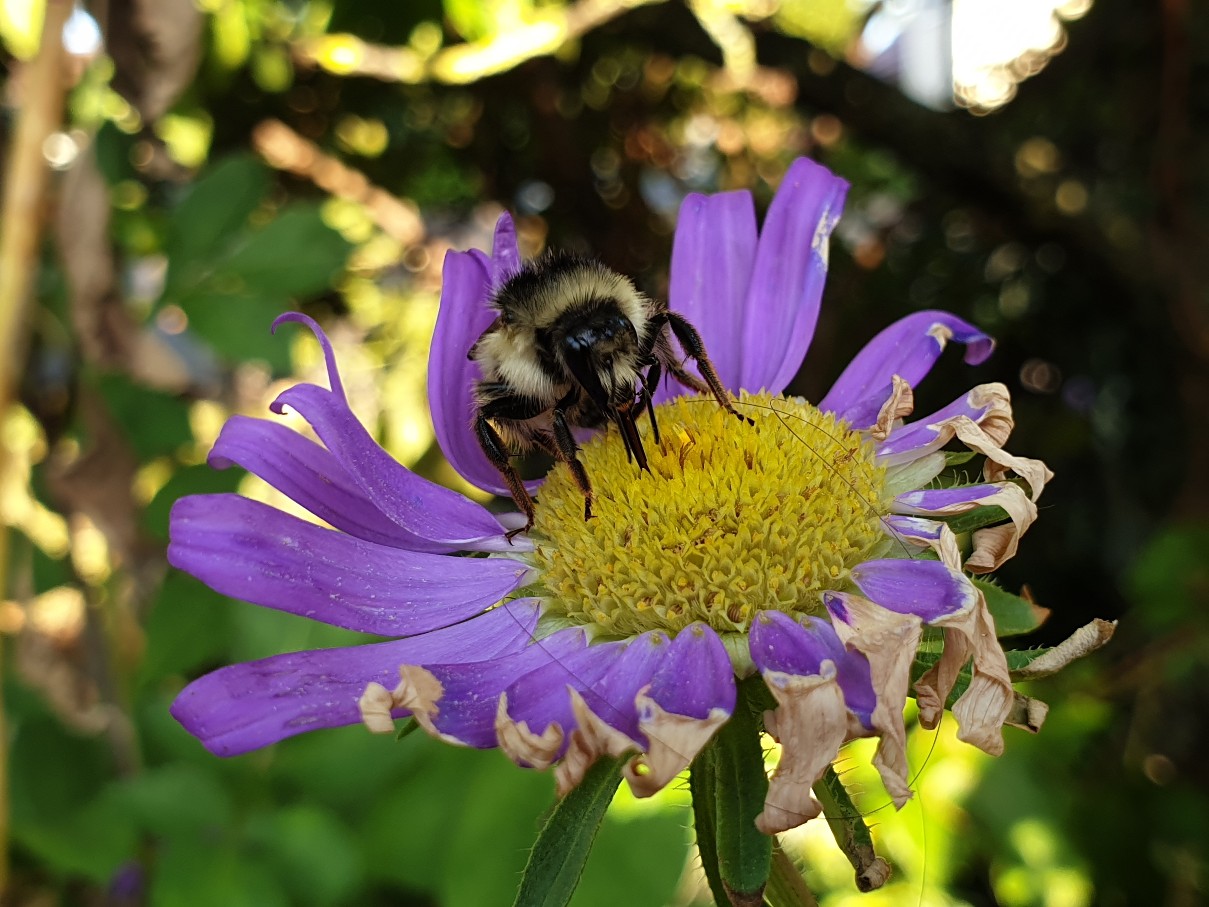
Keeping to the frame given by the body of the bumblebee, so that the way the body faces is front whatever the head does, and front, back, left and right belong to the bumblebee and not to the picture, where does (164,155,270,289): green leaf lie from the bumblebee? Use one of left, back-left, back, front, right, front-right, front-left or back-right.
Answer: back

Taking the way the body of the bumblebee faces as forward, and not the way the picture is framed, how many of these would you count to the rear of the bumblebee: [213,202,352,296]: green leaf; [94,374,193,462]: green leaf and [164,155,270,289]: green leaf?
3

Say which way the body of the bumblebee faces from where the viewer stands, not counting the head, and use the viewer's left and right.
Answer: facing the viewer and to the right of the viewer

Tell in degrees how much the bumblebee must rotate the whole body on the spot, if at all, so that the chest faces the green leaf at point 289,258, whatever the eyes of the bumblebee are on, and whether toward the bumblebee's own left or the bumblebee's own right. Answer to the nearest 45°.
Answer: approximately 180°
